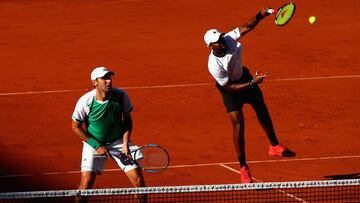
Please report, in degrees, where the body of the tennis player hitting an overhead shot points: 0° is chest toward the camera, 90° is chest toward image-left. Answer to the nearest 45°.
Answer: approximately 315°
